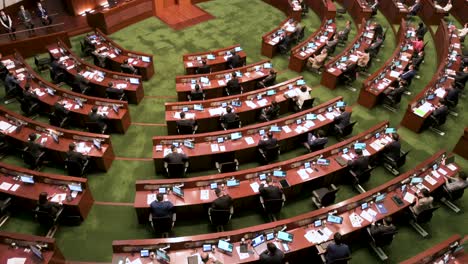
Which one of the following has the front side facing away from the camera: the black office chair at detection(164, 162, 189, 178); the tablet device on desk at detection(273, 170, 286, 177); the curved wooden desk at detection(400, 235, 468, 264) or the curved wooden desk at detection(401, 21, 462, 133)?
the black office chair

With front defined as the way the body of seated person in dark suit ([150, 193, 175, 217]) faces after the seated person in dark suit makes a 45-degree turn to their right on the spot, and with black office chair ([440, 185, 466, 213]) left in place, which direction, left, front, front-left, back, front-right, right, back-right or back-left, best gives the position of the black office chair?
front-right

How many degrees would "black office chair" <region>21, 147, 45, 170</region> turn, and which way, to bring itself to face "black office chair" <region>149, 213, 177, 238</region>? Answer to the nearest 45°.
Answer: approximately 90° to its right

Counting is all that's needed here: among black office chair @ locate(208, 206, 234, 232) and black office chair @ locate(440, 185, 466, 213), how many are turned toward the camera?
0

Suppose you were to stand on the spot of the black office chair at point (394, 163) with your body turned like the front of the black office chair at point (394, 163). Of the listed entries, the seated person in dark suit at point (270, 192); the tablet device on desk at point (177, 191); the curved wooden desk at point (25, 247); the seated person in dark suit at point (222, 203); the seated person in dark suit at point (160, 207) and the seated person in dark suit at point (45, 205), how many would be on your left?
6

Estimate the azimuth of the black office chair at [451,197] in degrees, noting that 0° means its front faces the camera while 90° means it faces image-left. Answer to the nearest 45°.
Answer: approximately 135°

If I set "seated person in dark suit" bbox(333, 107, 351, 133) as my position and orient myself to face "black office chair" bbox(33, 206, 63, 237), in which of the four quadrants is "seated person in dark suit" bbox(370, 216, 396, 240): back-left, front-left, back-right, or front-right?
front-left

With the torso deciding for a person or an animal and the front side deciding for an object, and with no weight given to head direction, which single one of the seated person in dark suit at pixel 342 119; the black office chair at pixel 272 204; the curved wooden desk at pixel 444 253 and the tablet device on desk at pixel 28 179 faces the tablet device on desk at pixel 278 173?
the black office chair

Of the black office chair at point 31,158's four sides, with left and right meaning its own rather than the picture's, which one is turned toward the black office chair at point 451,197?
right

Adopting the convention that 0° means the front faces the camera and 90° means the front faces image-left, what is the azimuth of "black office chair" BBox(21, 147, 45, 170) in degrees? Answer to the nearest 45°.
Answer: approximately 225°

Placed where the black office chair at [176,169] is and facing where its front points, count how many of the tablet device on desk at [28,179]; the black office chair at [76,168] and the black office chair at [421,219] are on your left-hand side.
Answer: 2

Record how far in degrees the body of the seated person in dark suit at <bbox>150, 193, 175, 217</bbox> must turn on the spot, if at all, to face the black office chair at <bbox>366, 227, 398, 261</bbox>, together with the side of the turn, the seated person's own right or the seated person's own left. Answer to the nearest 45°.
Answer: approximately 90° to the seated person's own right

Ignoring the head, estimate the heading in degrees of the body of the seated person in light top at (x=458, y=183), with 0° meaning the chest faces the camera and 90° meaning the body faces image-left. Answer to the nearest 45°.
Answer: approximately 135°

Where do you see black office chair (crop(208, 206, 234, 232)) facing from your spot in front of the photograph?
facing away from the viewer

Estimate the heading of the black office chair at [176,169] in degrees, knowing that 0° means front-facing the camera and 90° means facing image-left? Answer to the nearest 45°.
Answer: approximately 180°

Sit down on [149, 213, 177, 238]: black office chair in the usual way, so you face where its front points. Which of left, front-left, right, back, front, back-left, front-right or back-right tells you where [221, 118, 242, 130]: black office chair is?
front-right

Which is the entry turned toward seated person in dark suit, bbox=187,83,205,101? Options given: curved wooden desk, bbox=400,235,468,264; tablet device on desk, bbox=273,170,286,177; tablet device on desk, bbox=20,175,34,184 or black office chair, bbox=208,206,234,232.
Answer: the black office chair

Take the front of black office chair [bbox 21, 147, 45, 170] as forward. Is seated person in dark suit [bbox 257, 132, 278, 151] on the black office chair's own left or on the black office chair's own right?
on the black office chair's own right

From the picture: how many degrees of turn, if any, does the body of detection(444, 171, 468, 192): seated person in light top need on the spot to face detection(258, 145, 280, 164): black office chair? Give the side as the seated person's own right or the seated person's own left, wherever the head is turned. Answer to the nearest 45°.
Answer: approximately 45° to the seated person's own left

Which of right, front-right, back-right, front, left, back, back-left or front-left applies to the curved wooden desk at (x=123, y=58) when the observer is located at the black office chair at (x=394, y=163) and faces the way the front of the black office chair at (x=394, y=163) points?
front-left
